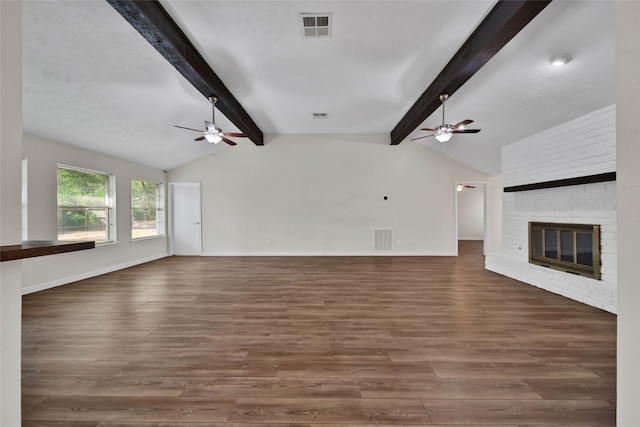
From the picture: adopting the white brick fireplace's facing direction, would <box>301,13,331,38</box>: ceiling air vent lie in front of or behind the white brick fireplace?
in front

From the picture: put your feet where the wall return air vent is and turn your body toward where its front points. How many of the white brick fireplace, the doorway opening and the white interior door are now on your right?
1

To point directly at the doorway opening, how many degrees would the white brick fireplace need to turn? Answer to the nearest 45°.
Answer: approximately 135° to its right

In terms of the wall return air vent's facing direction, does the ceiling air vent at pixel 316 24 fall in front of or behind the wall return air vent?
in front

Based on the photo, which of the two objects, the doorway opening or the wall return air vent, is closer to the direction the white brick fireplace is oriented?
the wall return air vent

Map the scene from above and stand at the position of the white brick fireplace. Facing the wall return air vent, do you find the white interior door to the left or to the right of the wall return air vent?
left

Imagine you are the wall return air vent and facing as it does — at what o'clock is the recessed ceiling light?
The recessed ceiling light is roughly at 11 o'clock from the wall return air vent.

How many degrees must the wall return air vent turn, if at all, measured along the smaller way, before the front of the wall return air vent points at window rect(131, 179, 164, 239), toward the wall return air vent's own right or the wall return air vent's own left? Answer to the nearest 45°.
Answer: approximately 90° to the wall return air vent's own right

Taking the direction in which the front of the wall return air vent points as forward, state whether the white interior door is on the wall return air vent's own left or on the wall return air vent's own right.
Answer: on the wall return air vent's own right

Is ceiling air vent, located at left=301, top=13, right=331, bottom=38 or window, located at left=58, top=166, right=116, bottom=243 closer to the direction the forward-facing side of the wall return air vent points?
the ceiling air vent

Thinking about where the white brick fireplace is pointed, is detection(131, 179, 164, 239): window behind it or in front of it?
in front

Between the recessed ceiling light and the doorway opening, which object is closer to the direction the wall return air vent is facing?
the recessed ceiling light

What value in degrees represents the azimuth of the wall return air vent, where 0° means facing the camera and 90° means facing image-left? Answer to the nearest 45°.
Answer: approximately 0°

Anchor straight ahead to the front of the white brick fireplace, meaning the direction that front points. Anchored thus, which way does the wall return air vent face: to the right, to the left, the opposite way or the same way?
to the left
